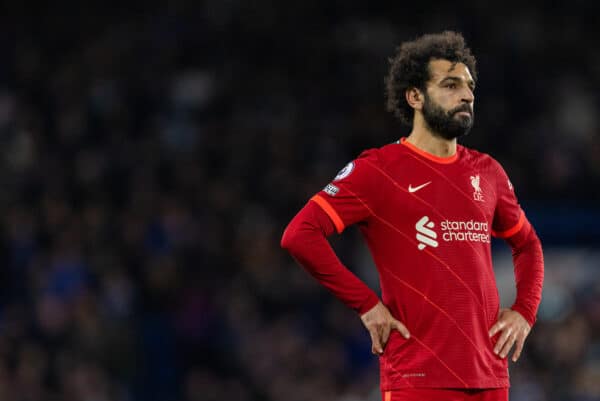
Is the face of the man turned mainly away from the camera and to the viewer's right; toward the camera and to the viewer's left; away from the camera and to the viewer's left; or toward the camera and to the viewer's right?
toward the camera and to the viewer's right

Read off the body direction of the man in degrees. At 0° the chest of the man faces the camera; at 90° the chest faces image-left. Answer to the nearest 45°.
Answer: approximately 315°
